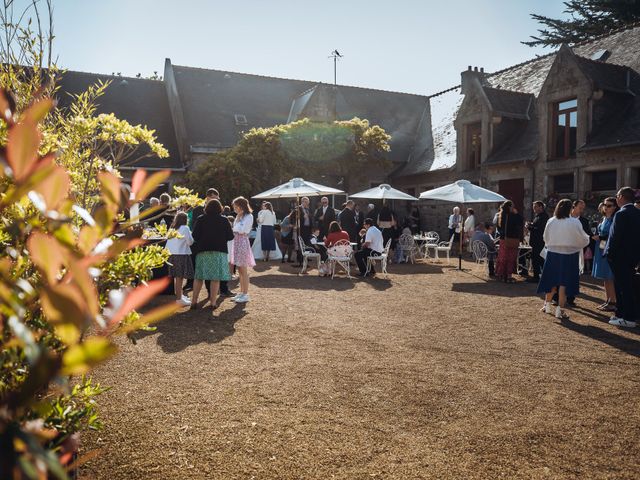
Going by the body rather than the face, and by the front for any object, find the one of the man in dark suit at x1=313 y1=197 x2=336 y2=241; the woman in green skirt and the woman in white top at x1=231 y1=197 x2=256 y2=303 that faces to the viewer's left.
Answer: the woman in white top

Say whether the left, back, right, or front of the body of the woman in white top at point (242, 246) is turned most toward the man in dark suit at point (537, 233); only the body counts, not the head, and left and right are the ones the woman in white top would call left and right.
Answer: back

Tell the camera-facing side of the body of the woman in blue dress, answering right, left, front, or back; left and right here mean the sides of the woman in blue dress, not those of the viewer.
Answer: left

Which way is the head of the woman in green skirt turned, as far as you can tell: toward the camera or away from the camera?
away from the camera

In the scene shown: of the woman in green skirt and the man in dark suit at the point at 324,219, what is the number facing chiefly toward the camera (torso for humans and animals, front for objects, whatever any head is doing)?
1

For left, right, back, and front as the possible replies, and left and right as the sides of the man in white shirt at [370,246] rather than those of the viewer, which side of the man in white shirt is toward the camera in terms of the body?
left

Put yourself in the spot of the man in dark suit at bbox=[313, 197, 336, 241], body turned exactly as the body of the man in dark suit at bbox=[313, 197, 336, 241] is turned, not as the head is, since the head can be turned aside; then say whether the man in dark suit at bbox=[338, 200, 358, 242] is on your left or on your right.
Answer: on your left

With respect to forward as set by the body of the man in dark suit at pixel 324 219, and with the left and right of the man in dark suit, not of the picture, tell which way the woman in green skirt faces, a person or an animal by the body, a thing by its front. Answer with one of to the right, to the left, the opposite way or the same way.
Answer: the opposite way

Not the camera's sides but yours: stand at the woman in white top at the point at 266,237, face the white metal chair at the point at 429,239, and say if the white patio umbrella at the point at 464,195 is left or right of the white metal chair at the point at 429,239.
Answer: right

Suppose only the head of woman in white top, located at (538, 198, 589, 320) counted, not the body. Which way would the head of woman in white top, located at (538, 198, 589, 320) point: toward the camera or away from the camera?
away from the camera
